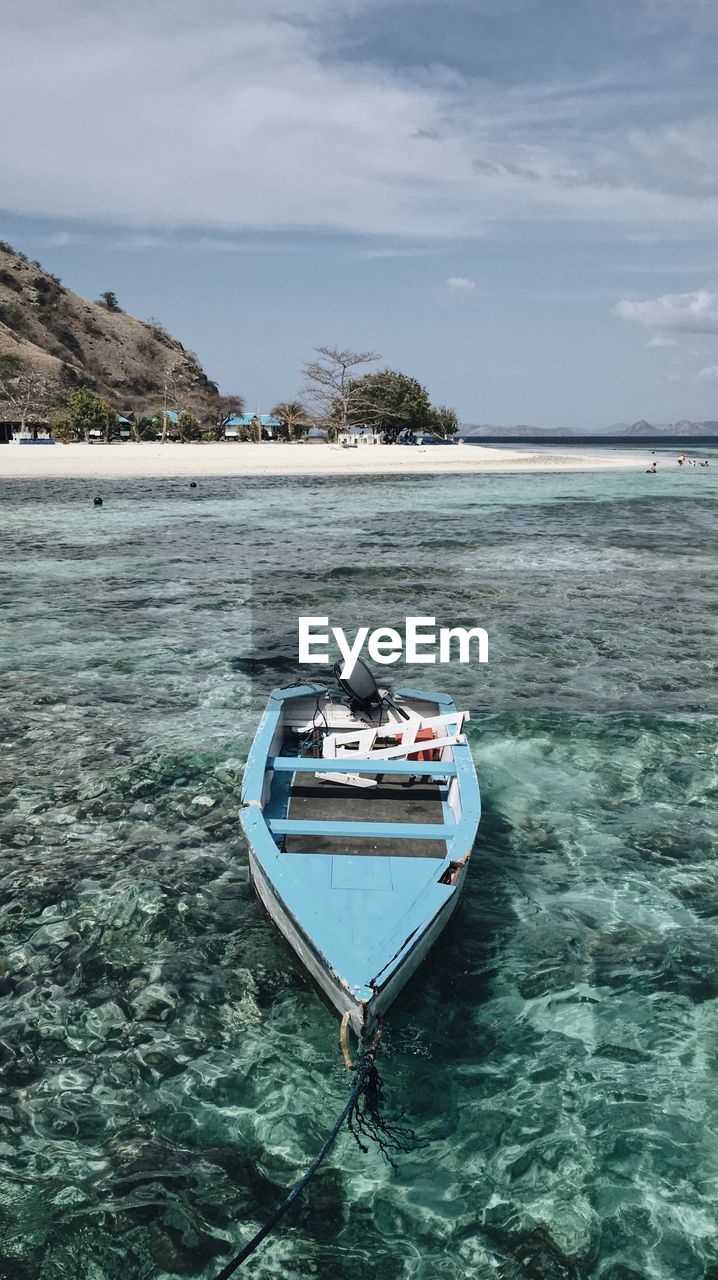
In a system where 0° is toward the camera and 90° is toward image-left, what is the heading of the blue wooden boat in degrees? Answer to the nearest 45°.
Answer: approximately 0°
